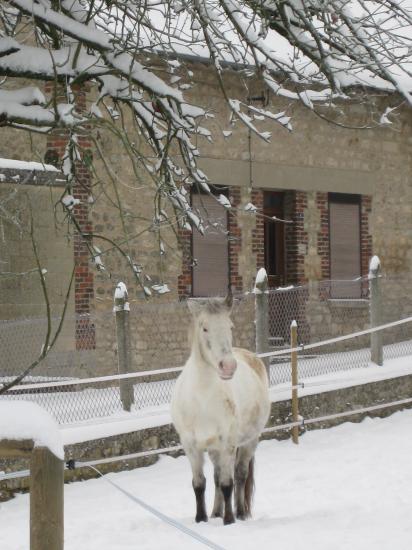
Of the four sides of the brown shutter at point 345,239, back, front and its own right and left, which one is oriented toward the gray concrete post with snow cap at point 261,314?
front

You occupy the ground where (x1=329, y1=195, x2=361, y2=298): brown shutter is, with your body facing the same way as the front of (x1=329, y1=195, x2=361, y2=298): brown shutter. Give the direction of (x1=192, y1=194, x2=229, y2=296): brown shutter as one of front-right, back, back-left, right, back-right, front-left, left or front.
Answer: front-right

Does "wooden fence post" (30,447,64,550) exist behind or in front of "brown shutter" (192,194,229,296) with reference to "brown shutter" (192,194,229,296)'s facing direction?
in front

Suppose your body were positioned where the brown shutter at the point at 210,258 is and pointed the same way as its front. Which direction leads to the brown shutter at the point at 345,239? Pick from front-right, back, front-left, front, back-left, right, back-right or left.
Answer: back-left

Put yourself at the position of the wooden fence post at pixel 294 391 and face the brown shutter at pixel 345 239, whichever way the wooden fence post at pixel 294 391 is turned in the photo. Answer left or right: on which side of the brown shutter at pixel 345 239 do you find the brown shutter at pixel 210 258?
left

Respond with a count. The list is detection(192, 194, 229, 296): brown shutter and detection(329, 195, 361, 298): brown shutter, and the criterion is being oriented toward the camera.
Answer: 2

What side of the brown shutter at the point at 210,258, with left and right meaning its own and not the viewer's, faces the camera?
front

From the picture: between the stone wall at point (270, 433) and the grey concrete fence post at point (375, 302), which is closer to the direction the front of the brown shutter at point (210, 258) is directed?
the stone wall

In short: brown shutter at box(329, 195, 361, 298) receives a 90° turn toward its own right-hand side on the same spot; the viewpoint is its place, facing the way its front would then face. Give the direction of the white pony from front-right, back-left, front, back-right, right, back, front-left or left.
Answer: left

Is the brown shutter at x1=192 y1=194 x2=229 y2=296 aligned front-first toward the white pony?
yes

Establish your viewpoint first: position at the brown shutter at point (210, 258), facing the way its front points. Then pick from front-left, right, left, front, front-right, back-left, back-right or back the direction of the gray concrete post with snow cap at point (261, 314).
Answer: front

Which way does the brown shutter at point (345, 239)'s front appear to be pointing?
toward the camera

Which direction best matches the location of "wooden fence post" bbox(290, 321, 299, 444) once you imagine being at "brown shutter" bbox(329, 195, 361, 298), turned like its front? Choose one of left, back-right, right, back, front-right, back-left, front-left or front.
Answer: front

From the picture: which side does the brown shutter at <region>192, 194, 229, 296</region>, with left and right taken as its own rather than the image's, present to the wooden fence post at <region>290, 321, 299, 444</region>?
front

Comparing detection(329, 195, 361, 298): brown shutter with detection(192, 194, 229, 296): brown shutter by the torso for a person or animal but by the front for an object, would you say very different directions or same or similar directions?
same or similar directions
